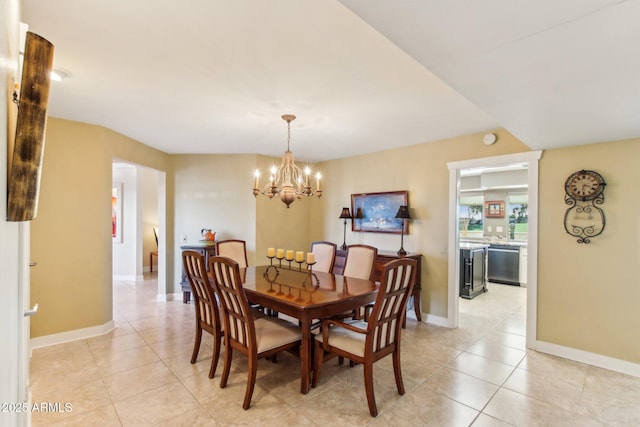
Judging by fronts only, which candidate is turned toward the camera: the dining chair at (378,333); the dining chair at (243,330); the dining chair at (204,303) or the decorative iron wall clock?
the decorative iron wall clock

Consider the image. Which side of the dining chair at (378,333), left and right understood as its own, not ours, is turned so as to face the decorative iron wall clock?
right

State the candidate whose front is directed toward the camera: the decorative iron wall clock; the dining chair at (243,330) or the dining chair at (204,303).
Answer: the decorative iron wall clock

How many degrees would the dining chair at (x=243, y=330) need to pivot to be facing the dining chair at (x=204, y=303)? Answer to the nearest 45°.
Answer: approximately 90° to its left

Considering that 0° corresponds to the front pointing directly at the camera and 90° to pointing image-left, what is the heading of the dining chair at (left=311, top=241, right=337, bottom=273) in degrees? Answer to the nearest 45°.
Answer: approximately 45°

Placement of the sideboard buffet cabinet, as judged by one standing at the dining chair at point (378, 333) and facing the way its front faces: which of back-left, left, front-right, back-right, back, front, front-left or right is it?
front

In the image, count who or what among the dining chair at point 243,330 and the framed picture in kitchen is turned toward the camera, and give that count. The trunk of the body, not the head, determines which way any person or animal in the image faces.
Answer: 1

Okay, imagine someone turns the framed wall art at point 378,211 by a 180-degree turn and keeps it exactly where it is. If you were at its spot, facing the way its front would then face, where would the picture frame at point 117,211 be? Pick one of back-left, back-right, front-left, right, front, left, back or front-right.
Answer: back-left

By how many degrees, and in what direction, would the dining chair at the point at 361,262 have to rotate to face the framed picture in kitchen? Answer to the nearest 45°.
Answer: approximately 180°

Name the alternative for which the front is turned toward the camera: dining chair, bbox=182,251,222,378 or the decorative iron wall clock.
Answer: the decorative iron wall clock

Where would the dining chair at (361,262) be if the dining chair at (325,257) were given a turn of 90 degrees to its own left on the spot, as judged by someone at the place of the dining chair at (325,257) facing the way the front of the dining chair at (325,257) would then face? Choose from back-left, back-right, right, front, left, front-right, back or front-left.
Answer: front

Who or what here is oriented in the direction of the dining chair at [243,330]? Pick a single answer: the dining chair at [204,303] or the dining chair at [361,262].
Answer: the dining chair at [361,262]

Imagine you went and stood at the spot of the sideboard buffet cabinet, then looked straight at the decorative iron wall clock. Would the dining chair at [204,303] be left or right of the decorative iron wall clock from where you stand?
right

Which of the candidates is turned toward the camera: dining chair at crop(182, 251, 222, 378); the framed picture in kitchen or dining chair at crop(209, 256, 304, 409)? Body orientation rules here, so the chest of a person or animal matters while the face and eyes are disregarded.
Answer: the framed picture in kitchen

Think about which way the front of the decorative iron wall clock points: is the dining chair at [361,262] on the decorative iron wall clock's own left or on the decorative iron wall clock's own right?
on the decorative iron wall clock's own right

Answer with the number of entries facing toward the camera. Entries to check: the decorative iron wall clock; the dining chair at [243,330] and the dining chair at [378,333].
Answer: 1

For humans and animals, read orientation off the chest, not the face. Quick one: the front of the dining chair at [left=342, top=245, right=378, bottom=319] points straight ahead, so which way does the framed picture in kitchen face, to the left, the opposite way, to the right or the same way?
the same way

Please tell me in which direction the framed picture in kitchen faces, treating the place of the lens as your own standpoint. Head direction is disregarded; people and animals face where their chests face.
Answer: facing the viewer

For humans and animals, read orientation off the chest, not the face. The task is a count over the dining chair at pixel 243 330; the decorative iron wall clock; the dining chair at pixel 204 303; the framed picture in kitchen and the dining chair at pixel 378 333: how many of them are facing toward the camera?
2

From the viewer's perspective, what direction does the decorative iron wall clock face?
toward the camera
